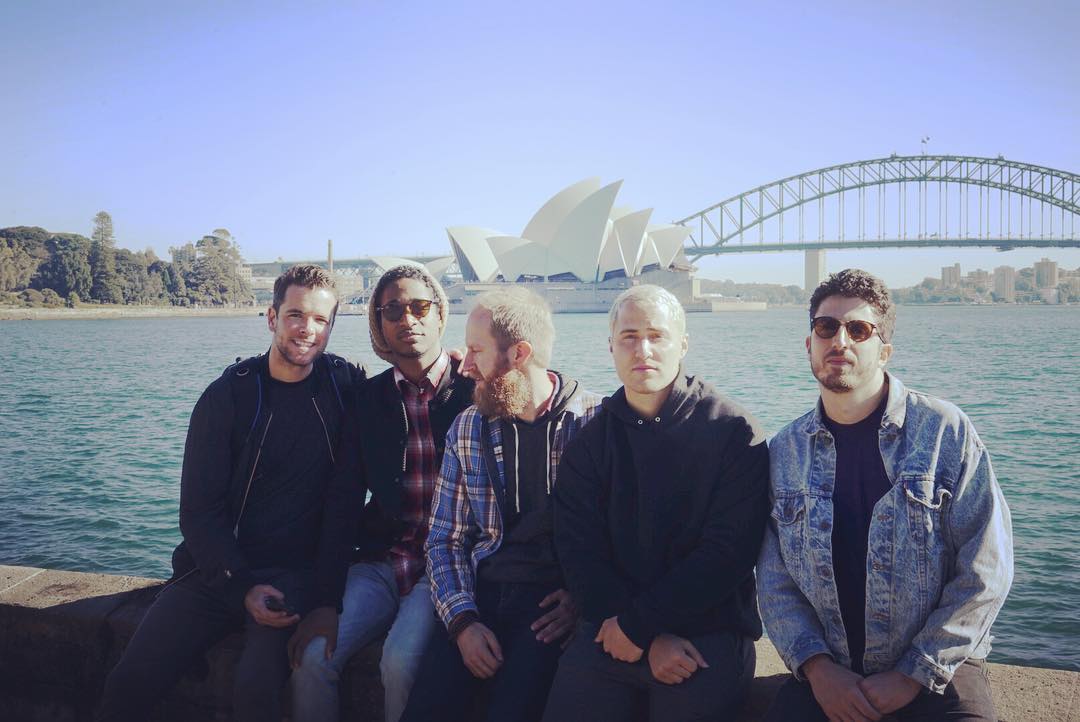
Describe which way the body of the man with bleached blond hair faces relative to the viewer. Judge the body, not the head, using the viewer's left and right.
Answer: facing the viewer

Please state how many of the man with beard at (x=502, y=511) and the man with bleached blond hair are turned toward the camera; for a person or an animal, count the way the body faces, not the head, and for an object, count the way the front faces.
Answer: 2

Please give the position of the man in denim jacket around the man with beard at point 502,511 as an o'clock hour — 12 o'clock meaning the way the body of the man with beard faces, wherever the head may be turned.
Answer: The man in denim jacket is roughly at 10 o'clock from the man with beard.

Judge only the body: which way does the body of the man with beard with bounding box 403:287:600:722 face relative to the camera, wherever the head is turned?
toward the camera

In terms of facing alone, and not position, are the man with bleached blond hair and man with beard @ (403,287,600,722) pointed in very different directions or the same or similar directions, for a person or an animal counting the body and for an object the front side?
same or similar directions

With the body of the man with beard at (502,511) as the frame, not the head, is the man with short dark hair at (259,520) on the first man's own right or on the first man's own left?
on the first man's own right

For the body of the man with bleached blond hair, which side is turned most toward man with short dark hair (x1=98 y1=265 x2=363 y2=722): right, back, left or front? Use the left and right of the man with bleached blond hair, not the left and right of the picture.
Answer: right

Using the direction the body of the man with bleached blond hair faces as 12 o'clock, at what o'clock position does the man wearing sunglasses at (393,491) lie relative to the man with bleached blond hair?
The man wearing sunglasses is roughly at 4 o'clock from the man with bleached blond hair.
